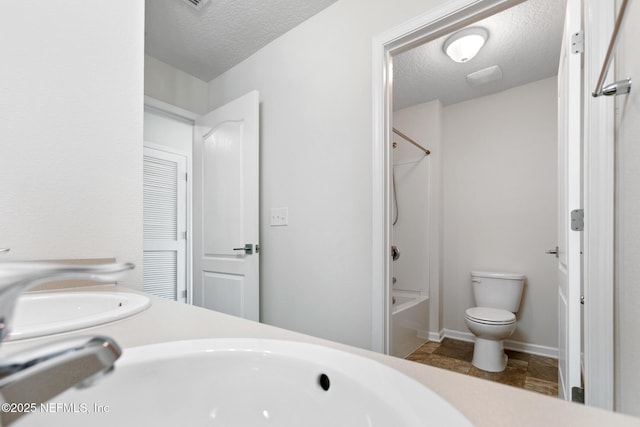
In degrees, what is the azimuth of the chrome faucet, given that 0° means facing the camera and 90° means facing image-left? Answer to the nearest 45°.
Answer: approximately 270°

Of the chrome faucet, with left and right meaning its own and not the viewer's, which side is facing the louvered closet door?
left

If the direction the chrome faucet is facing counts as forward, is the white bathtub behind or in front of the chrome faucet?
in front

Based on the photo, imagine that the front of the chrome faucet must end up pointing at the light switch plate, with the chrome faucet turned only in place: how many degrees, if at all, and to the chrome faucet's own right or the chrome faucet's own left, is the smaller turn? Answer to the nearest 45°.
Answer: approximately 45° to the chrome faucet's own left

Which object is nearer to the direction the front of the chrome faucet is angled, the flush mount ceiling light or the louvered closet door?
the flush mount ceiling light

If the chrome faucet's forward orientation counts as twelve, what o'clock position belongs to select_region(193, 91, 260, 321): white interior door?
The white interior door is roughly at 10 o'clock from the chrome faucet.
